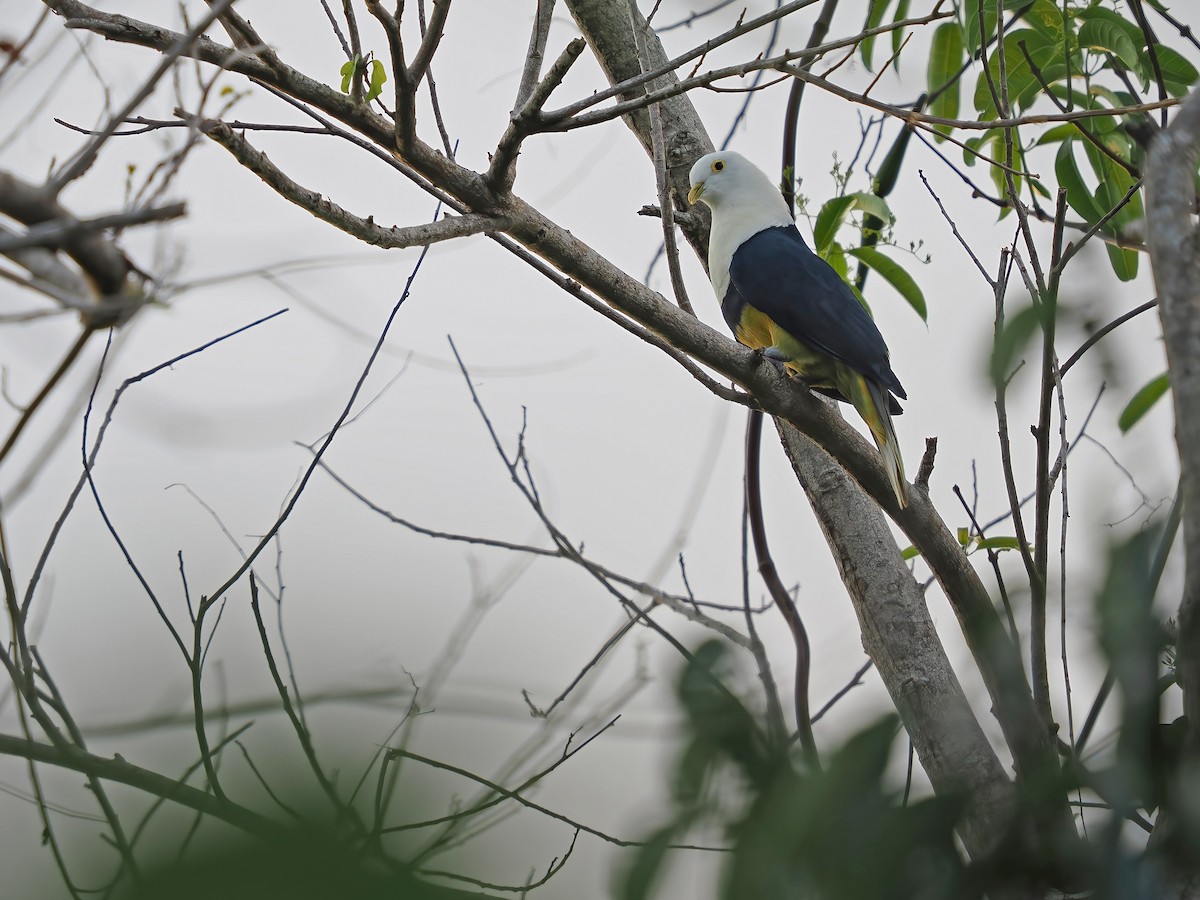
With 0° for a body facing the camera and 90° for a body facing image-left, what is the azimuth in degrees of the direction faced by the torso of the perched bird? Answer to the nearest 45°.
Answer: approximately 90°
